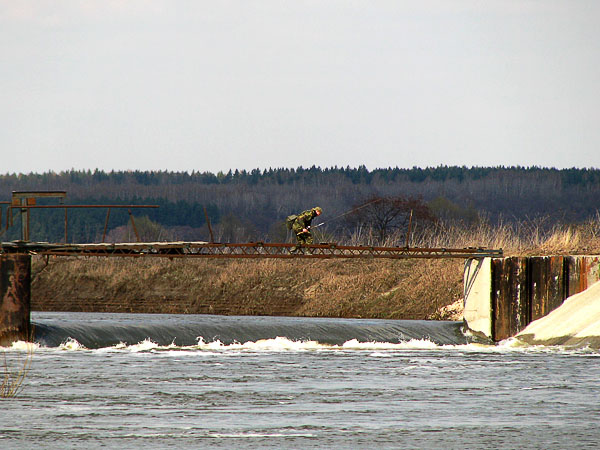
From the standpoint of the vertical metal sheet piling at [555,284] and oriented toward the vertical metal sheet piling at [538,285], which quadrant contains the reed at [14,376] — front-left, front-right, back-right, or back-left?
front-left

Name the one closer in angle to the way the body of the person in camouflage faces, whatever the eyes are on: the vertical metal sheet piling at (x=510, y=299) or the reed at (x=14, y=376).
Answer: the vertical metal sheet piling

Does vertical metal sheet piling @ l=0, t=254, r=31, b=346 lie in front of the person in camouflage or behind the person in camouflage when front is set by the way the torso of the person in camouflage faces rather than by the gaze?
behind

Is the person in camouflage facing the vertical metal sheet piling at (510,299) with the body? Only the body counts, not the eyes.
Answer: yes

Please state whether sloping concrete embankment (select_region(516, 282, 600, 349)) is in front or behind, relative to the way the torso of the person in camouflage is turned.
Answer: in front

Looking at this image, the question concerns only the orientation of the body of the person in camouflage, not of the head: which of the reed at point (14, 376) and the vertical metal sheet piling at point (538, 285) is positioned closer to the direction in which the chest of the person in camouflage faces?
the vertical metal sheet piling

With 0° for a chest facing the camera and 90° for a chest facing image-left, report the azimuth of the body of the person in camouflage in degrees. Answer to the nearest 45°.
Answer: approximately 270°

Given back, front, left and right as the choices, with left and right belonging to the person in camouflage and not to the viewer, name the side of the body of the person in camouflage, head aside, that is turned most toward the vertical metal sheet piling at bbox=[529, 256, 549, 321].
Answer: front

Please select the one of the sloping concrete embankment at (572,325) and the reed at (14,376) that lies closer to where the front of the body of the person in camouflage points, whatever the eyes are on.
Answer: the sloping concrete embankment

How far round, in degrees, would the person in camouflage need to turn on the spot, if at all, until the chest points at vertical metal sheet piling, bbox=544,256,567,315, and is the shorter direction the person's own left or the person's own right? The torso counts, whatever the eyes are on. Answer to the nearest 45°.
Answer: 0° — they already face it

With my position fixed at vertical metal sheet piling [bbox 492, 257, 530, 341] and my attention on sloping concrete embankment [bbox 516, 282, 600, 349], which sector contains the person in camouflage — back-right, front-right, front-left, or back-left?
back-right

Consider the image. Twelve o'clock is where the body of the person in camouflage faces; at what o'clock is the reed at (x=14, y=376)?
The reed is roughly at 4 o'clock from the person in camouflage.

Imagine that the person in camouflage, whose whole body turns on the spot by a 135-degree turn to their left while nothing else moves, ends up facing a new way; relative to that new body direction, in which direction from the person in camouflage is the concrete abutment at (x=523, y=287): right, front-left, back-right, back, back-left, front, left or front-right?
back-right
